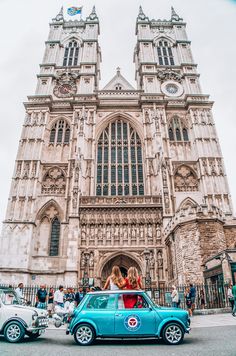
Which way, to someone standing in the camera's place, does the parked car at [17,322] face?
facing the viewer and to the right of the viewer

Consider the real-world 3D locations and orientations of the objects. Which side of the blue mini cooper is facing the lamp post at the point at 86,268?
left

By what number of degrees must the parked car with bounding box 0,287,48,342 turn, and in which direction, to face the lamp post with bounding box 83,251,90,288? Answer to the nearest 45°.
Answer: approximately 135° to its left

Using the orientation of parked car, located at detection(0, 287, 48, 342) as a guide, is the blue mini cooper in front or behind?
in front

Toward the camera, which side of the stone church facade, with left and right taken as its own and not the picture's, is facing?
front

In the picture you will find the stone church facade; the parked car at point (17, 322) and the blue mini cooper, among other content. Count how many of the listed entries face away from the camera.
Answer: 0

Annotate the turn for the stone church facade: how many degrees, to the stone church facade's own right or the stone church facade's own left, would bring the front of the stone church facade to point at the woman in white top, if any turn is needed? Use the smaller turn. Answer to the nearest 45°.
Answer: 0° — it already faces them

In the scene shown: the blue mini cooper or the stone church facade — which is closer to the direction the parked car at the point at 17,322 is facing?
the blue mini cooper

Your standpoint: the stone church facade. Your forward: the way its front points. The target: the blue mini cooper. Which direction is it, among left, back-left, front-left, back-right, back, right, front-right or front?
front

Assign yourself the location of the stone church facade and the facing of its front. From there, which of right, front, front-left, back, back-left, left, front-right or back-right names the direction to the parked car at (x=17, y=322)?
front

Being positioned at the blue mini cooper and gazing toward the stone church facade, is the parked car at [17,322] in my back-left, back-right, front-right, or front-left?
front-left

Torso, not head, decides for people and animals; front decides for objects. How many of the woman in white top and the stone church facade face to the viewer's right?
0

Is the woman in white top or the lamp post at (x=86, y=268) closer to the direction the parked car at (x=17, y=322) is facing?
the woman in white top
